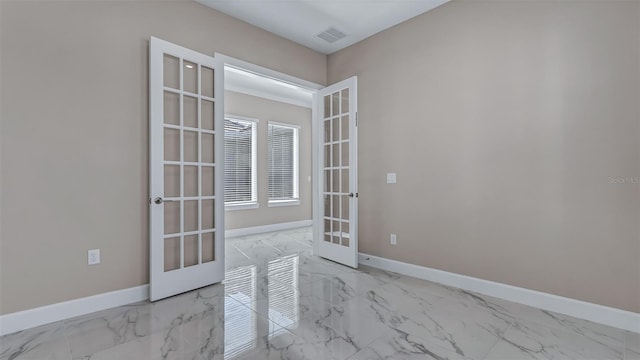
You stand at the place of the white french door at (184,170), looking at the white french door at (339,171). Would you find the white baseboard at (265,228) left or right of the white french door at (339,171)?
left

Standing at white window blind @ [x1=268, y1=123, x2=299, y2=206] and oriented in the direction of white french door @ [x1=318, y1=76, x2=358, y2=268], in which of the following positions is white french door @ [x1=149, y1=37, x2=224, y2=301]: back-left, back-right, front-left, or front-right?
front-right

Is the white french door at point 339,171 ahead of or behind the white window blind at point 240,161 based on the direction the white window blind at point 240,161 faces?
ahead

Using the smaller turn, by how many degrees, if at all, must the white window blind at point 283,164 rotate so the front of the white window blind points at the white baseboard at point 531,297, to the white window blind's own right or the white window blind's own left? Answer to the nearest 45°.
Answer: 0° — it already faces it

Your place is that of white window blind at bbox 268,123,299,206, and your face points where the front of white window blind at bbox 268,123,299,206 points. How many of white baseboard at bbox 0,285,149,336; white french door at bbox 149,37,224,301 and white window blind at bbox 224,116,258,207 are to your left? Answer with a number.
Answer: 0

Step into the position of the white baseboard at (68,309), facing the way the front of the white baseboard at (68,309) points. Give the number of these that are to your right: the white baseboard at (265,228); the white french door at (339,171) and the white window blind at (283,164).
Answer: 0

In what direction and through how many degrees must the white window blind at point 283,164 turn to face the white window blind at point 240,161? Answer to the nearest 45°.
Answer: approximately 90° to its right

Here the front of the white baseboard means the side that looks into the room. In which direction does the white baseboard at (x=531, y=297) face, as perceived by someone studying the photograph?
facing the viewer and to the left of the viewer

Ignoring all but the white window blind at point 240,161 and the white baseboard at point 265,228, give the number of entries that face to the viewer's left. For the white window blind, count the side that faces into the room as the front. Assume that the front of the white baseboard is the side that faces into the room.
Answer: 0

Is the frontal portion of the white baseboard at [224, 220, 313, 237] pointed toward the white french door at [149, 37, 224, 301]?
no

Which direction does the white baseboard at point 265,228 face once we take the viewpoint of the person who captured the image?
facing the viewer and to the right of the viewer

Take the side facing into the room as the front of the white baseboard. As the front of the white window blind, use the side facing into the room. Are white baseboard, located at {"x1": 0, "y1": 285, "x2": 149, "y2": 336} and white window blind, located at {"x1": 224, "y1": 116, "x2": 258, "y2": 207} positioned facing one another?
no

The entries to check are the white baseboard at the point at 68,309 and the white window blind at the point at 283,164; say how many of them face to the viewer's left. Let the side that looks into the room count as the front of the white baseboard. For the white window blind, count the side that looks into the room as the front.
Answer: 0

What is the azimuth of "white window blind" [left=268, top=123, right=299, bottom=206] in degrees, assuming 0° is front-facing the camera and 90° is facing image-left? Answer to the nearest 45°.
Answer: approximately 315°

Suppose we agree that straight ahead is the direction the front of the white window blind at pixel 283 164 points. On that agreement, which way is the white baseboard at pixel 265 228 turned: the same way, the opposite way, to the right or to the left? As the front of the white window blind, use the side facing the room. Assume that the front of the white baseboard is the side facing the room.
the same way
